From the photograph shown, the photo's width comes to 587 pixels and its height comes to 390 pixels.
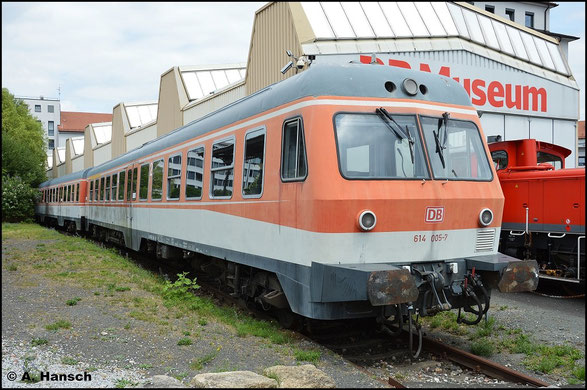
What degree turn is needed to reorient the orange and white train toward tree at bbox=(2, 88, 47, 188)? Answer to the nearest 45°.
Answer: approximately 180°

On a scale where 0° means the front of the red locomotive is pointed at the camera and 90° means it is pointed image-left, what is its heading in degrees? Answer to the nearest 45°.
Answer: approximately 315°

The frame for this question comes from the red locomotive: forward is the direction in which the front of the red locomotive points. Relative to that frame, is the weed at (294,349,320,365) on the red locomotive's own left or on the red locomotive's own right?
on the red locomotive's own right

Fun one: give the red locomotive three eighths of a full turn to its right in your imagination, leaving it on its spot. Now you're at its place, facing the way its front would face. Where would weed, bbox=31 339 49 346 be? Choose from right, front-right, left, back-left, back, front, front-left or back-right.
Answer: front-left

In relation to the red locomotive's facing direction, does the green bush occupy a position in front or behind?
behind

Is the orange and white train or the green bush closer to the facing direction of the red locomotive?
the orange and white train

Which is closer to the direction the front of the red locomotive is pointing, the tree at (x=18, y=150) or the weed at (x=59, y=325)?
the weed

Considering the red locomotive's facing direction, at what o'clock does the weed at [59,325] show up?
The weed is roughly at 3 o'clock from the red locomotive.
